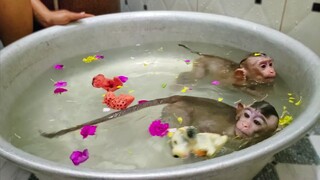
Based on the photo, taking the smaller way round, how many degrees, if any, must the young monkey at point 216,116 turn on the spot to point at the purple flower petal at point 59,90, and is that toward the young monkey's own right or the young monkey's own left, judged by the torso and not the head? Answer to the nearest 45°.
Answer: approximately 180°

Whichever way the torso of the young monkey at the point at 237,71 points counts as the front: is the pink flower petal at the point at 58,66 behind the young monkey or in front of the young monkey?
behind

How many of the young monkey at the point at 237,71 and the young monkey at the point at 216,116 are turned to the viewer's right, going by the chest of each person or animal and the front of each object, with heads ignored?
2

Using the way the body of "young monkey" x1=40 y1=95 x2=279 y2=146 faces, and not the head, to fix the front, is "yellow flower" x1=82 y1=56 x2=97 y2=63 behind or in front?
behind

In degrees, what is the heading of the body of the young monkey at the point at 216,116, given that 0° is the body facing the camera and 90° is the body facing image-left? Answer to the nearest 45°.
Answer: approximately 270°

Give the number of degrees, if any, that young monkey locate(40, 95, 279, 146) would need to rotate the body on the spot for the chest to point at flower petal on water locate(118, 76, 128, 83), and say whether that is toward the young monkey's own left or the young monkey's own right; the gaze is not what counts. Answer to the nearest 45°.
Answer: approximately 135° to the young monkey's own left

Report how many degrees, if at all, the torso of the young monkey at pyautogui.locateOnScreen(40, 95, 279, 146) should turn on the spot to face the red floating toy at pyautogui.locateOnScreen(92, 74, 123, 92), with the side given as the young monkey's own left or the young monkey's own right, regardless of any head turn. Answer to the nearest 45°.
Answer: approximately 135° to the young monkey's own left

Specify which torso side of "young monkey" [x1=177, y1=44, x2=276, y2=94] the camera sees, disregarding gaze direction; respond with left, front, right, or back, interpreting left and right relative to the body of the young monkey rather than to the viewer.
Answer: right

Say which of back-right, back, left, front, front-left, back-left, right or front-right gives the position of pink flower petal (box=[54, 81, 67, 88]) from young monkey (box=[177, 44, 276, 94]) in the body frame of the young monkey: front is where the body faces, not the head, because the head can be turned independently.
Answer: back
